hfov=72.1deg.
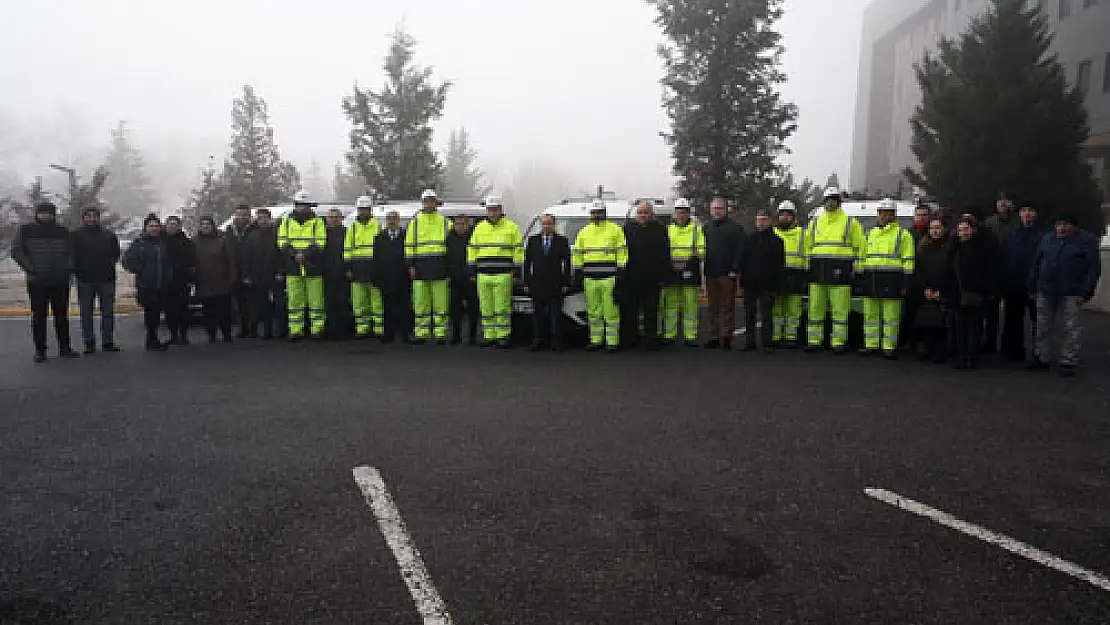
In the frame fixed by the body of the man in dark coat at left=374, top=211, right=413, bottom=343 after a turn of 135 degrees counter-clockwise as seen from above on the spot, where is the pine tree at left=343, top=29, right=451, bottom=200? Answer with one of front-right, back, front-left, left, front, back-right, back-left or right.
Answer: front-left

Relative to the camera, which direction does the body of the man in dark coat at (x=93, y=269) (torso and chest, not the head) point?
toward the camera

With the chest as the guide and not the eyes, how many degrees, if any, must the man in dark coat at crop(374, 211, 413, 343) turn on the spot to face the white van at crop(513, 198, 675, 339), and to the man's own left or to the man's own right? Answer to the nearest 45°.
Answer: approximately 90° to the man's own left

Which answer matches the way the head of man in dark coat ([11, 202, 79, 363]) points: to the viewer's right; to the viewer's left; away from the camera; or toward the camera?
toward the camera

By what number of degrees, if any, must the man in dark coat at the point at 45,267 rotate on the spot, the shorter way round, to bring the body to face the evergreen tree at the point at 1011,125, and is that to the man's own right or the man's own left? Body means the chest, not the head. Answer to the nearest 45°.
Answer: approximately 90° to the man's own left

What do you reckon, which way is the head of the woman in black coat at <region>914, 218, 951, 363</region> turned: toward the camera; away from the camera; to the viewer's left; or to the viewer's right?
toward the camera

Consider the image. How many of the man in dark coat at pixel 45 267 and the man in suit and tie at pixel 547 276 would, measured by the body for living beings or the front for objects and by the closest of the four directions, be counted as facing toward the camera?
2

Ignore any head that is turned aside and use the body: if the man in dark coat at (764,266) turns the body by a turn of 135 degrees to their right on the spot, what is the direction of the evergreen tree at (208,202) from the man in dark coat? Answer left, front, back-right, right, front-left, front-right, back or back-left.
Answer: front

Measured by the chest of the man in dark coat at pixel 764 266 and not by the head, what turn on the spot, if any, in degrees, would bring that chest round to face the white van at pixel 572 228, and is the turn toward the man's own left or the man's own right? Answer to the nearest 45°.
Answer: approximately 90° to the man's own right

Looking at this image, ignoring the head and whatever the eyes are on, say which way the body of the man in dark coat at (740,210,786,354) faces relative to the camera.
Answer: toward the camera

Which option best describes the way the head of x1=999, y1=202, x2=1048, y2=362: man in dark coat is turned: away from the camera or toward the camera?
toward the camera

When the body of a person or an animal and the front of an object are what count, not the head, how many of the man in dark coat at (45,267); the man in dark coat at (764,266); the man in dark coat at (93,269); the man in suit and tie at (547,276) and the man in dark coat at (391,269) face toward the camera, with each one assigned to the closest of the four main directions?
5

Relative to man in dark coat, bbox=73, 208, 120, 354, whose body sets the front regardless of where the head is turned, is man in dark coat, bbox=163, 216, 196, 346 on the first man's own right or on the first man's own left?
on the first man's own left

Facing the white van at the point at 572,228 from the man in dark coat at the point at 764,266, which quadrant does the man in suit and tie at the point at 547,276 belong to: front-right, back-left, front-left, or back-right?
front-left

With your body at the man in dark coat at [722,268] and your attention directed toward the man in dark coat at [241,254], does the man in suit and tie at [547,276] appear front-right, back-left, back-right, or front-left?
front-left

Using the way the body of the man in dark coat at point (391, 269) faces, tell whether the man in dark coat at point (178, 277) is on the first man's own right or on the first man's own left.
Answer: on the first man's own right

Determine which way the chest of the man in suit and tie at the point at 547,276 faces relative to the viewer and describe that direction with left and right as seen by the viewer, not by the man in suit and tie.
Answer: facing the viewer

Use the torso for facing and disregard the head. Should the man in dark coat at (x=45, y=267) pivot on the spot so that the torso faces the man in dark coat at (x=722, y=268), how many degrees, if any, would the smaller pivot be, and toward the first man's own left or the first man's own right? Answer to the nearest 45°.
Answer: approximately 45° to the first man's own left

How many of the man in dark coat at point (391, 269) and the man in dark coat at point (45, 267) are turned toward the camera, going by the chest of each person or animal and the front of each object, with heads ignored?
2
